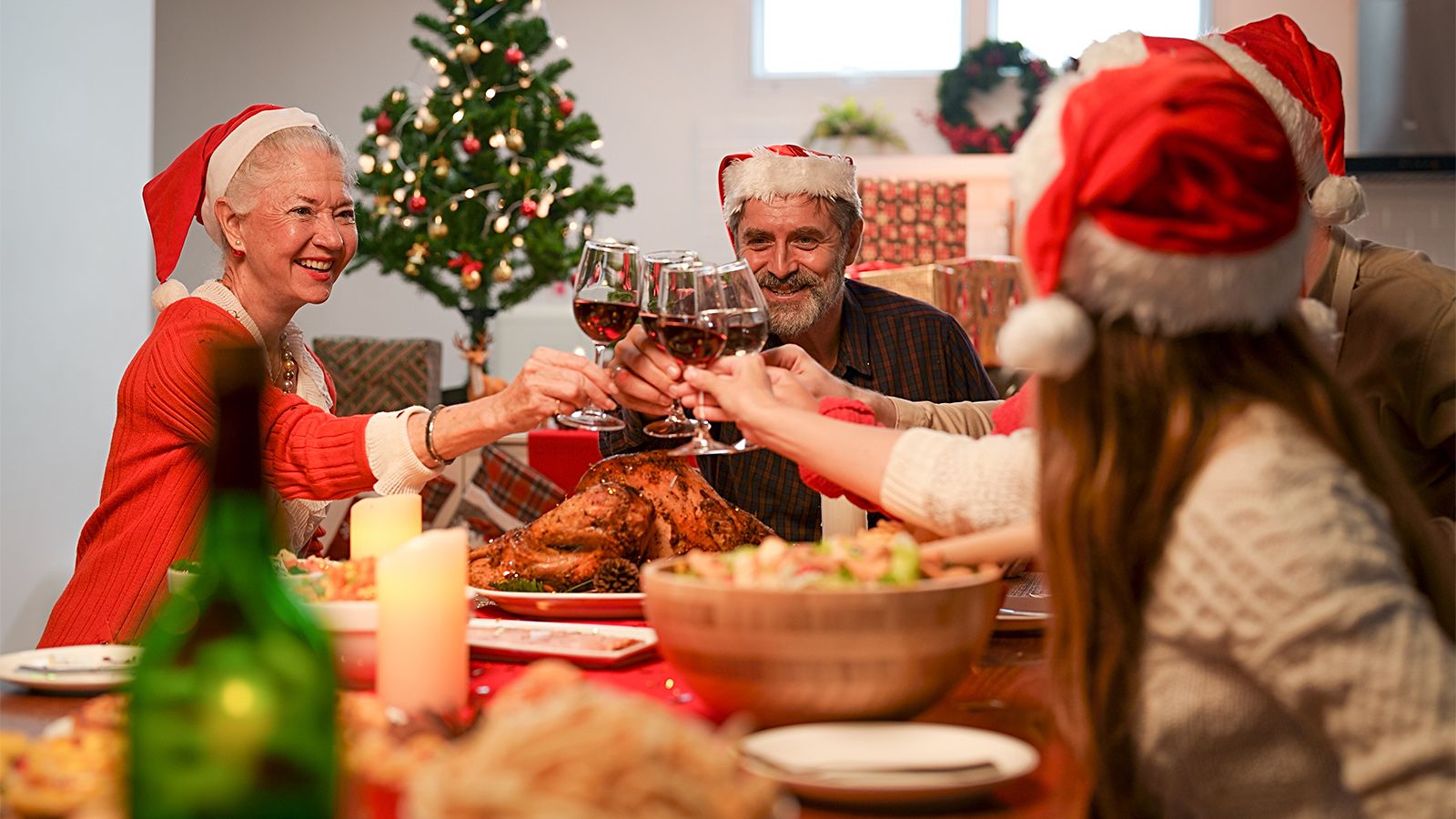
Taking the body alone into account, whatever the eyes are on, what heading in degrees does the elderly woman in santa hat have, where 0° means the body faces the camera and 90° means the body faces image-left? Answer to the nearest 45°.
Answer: approximately 315°

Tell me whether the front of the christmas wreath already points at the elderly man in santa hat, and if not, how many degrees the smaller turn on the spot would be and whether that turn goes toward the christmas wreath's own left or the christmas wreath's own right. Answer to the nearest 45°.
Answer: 0° — it already faces them

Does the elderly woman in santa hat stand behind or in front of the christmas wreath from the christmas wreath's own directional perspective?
in front

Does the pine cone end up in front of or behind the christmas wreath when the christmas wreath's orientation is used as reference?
in front

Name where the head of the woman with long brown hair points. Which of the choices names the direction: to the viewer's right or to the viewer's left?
to the viewer's left

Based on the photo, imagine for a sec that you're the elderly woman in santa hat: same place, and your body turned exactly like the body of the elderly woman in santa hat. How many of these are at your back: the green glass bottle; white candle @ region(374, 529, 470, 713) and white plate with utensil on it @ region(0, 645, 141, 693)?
0

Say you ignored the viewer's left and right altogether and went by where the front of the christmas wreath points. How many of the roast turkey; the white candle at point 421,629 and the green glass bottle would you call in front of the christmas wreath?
3

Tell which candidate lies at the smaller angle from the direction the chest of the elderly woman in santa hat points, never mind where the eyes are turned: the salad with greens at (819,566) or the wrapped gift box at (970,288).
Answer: the salad with greens

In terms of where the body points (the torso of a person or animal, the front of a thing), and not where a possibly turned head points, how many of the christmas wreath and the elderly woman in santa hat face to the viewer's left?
0

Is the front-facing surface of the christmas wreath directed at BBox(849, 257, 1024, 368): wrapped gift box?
yes

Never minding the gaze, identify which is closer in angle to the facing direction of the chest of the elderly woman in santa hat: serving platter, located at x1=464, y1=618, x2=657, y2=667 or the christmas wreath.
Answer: the serving platter

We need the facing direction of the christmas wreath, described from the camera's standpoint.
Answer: facing the viewer

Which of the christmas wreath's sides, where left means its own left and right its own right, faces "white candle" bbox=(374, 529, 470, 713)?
front
